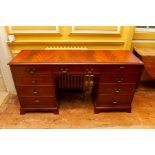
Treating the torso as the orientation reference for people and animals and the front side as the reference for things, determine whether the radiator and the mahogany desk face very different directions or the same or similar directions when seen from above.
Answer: same or similar directions

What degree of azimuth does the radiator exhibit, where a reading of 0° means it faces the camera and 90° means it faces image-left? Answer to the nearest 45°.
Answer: approximately 0°

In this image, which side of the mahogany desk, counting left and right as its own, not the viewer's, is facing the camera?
front

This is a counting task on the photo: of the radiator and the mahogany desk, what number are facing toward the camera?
2
